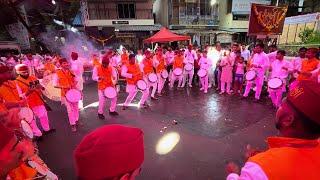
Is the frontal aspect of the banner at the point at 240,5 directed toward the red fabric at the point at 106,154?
yes

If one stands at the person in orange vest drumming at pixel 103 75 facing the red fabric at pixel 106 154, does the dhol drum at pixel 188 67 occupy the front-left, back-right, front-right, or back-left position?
back-left

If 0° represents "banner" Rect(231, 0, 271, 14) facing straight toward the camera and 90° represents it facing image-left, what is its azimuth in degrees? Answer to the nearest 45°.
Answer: approximately 0°

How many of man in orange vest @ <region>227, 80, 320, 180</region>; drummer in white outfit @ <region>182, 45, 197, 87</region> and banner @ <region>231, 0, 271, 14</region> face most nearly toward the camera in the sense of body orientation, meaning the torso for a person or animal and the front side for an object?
2

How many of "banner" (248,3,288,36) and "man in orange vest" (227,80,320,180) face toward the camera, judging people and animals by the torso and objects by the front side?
1

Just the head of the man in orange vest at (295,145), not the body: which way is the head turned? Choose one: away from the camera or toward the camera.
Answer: away from the camera

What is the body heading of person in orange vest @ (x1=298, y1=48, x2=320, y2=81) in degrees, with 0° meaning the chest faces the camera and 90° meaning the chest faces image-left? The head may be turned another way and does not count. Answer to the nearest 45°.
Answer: approximately 45°

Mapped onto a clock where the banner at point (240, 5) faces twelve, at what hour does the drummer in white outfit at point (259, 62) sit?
The drummer in white outfit is roughly at 12 o'clock from the banner.

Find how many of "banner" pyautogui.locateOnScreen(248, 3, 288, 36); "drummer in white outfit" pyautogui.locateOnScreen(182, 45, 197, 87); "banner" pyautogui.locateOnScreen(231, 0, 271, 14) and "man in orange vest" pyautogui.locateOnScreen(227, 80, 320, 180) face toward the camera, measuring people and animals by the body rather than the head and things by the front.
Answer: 3
